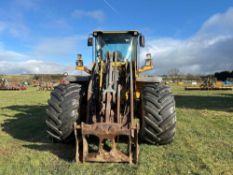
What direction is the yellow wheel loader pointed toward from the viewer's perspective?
toward the camera
